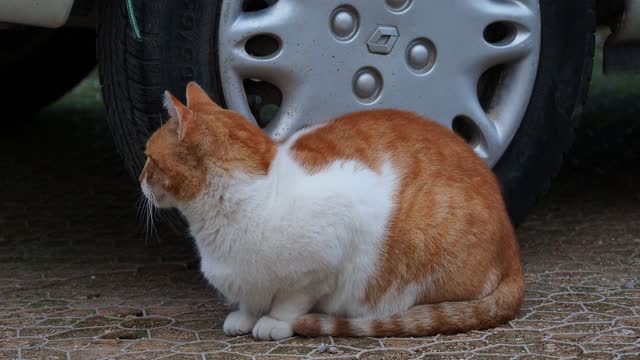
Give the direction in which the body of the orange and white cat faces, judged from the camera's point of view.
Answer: to the viewer's left
